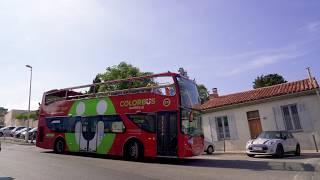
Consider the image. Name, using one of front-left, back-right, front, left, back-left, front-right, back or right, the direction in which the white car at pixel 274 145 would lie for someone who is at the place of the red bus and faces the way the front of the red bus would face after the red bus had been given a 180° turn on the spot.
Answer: back-right

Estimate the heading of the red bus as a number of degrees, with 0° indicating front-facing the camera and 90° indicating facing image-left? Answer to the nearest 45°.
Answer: approximately 315°

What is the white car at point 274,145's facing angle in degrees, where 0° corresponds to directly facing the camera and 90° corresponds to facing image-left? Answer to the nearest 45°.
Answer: approximately 45°

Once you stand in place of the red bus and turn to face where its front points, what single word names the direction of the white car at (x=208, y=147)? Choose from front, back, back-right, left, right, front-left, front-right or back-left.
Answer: left

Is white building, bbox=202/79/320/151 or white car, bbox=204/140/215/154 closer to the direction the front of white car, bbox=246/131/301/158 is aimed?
the white car
